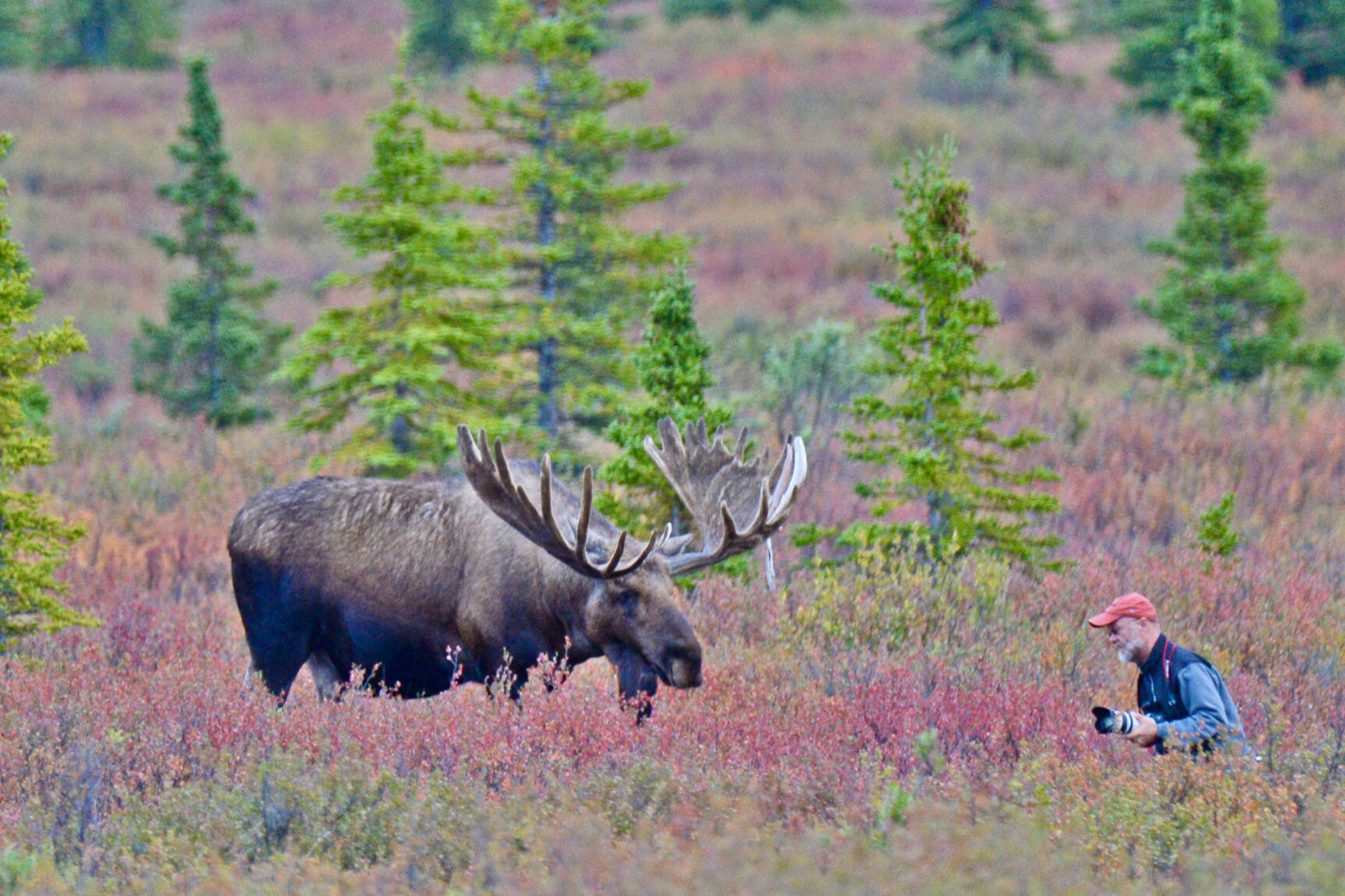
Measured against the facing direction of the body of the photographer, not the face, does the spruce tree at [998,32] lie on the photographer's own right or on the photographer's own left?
on the photographer's own right

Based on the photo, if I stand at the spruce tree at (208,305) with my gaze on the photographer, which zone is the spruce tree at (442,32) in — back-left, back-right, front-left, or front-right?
back-left

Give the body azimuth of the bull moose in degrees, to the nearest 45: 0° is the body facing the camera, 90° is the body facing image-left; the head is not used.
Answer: approximately 270°

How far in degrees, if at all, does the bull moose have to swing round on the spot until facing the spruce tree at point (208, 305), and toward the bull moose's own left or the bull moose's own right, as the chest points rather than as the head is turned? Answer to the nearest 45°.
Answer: approximately 90° to the bull moose's own left

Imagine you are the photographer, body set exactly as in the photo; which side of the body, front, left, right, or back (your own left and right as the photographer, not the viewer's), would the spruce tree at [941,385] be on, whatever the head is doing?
right

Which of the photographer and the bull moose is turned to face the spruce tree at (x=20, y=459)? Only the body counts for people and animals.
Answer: the photographer

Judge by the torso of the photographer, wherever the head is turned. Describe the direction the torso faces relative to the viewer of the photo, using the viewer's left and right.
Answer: facing to the left of the viewer

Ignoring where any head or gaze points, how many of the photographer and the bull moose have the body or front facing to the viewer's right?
1

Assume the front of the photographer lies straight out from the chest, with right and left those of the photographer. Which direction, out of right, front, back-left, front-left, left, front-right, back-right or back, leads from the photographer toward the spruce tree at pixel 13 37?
front-right

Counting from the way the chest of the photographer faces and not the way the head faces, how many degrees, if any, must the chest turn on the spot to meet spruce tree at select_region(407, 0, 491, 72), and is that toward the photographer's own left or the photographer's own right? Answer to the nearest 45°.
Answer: approximately 45° to the photographer's own right

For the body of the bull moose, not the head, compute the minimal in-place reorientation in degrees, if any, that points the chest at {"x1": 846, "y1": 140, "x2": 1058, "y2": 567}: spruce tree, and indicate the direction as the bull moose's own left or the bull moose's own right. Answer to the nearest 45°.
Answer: approximately 45° to the bull moose's own left

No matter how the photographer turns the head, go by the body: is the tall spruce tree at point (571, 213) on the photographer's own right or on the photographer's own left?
on the photographer's own right

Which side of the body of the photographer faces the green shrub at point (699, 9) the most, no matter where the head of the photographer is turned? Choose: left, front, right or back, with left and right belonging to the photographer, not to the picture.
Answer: right

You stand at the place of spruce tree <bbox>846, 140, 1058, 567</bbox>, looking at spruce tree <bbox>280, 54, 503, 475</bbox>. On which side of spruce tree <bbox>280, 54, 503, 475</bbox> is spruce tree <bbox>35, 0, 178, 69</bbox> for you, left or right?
right
